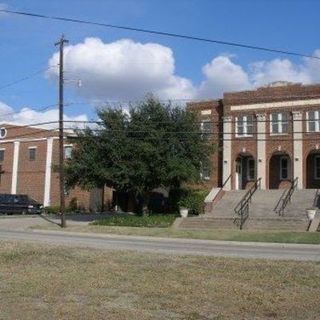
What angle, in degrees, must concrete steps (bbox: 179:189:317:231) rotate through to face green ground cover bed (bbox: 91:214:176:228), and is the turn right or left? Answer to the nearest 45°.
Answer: approximately 90° to its right

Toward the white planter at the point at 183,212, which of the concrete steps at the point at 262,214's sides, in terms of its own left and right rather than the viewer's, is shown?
right

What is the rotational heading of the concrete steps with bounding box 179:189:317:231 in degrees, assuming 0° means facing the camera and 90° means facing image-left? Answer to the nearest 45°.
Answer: approximately 0°

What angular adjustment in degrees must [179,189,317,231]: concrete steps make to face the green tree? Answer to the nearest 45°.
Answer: approximately 90° to its right
